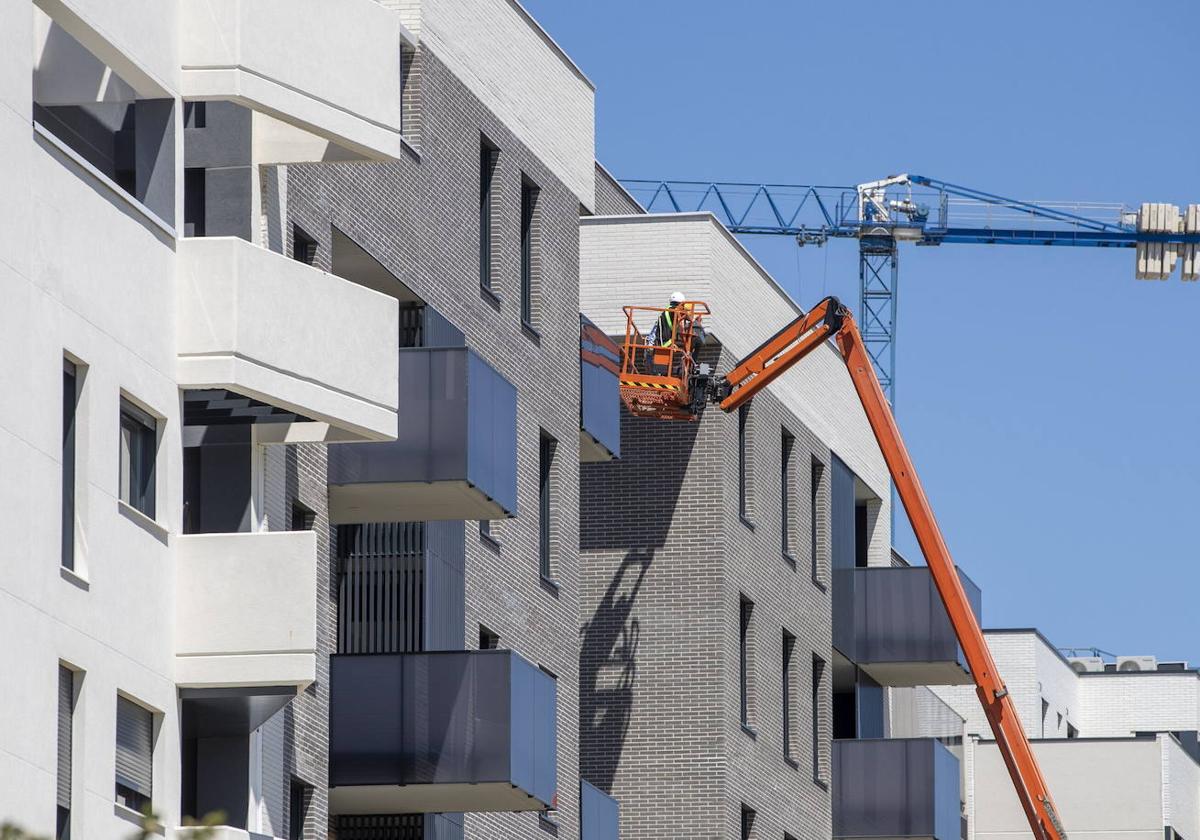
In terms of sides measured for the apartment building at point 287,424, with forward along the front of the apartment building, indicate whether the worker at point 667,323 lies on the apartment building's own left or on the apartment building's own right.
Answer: on the apartment building's own left

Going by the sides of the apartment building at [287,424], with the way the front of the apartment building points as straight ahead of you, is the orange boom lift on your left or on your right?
on your left

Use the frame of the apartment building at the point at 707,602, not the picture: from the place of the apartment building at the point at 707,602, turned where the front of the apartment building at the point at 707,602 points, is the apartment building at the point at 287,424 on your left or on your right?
on your right

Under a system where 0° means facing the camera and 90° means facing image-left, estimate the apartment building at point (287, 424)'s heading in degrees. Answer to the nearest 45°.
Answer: approximately 315°
